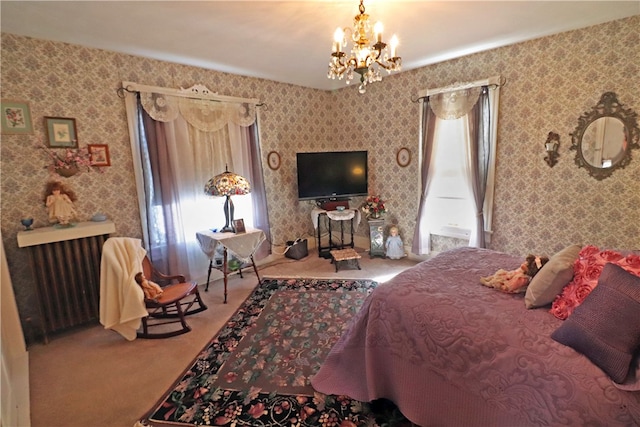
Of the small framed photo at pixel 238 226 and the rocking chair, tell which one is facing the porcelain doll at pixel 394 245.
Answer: the rocking chair

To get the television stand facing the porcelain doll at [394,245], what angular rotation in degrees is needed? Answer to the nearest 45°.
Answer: approximately 90° to its left

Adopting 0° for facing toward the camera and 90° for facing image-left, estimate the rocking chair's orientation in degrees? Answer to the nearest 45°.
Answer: approximately 270°

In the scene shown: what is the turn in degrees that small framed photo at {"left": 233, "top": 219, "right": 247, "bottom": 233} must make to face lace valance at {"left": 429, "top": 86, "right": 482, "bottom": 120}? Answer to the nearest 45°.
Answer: approximately 90° to its left

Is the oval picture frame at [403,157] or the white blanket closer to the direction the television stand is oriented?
the white blanket

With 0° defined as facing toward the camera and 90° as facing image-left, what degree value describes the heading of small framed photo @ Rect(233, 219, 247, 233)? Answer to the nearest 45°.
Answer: approximately 0°

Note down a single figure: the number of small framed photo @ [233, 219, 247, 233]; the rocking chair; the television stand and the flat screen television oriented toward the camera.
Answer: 3
